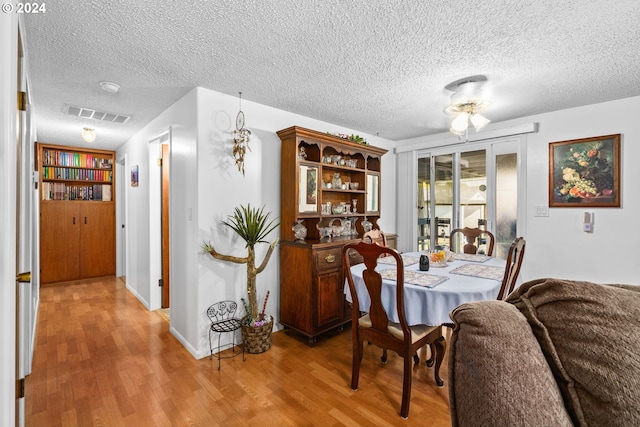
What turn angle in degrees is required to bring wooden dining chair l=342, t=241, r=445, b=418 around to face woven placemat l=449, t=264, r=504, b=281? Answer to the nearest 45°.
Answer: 0° — it already faces it

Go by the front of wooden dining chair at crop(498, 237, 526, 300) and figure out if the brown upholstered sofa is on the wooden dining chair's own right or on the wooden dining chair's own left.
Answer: on the wooden dining chair's own left

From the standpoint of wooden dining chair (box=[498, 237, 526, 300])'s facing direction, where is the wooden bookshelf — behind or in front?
in front

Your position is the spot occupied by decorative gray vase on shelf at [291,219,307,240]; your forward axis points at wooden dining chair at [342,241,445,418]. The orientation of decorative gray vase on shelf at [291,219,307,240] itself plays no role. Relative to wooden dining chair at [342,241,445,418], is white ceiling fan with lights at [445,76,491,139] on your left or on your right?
left

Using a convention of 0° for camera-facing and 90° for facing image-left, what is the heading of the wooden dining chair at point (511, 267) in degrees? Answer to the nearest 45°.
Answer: approximately 90°

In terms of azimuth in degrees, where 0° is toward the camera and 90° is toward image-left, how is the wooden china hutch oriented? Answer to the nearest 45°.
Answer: approximately 315°

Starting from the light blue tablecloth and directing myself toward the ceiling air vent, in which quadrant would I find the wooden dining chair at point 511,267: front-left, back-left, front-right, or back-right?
back-right

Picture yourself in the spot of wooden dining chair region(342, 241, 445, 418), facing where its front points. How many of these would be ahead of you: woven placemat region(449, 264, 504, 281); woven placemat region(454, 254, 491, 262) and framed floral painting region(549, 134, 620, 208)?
3

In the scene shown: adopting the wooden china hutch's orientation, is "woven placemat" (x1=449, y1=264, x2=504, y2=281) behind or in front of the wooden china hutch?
in front

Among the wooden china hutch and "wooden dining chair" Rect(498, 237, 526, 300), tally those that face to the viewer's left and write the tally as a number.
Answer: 1

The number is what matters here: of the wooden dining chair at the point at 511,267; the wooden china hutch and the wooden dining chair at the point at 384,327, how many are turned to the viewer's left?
1
